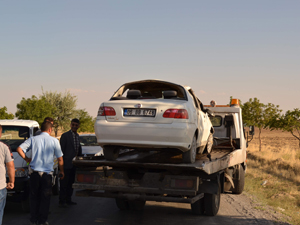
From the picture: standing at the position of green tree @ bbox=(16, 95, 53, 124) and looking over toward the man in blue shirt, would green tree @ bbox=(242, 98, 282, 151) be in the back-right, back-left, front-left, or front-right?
front-left

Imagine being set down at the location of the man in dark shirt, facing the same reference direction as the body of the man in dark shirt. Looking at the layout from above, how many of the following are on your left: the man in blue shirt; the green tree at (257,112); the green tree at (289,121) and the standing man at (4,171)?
2

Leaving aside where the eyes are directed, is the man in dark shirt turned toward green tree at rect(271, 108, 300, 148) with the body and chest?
no

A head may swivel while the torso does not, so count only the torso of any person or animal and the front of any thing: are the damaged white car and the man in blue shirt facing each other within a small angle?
no

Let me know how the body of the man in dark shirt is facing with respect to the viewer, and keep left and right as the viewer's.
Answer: facing the viewer and to the right of the viewer

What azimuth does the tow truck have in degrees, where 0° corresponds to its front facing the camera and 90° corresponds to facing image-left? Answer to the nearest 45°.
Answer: approximately 225°

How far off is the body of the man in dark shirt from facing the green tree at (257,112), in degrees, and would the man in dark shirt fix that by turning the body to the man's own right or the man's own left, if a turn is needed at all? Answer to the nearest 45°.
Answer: approximately 90° to the man's own left

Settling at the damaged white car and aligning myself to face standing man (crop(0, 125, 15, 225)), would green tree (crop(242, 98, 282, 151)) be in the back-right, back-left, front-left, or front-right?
back-right

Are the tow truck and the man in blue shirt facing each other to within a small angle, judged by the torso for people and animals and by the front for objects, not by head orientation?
no

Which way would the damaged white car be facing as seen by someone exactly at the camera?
facing away from the viewer and to the right of the viewer

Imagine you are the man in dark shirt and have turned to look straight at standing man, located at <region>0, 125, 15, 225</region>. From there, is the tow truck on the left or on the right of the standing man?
left

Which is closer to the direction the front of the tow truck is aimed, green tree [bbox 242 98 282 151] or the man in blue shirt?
the green tree

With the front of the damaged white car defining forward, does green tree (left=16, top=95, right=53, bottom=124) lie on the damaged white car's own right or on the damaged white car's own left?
on the damaged white car's own left

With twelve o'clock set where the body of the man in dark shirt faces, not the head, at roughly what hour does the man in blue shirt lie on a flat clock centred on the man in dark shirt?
The man in blue shirt is roughly at 2 o'clock from the man in dark shirt.

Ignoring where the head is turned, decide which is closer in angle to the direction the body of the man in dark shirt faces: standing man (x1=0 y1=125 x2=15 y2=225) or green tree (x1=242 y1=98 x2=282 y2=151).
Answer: the standing man

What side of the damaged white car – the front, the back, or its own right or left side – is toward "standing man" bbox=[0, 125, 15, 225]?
back
